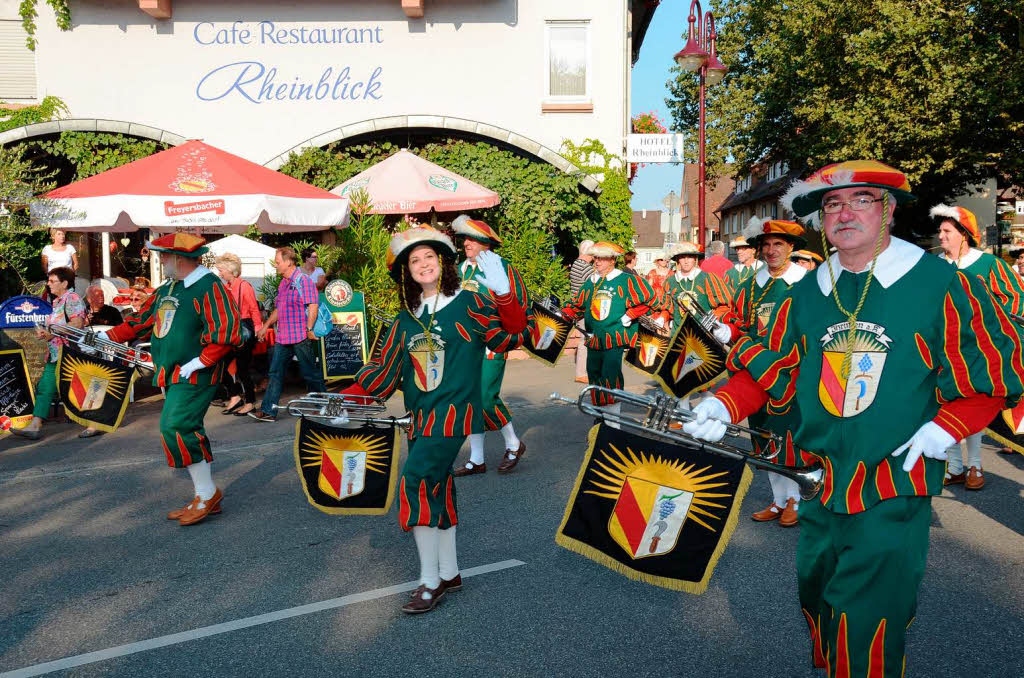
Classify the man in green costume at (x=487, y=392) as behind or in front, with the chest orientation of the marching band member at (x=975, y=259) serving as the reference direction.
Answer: in front

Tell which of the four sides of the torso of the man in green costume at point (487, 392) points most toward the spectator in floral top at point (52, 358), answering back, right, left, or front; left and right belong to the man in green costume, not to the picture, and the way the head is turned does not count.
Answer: right

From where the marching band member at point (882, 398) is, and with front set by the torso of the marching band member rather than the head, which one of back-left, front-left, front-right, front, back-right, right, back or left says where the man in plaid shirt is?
right

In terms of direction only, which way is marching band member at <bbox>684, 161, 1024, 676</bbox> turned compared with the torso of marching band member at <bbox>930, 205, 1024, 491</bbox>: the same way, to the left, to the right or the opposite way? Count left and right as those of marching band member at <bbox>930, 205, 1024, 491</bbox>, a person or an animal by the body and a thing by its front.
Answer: the same way

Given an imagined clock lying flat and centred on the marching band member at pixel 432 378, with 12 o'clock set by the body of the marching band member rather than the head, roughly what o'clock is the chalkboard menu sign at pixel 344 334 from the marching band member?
The chalkboard menu sign is roughly at 4 o'clock from the marching band member.

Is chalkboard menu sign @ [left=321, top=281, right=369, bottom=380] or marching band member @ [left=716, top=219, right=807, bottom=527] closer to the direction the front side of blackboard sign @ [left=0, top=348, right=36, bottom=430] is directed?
the marching band member

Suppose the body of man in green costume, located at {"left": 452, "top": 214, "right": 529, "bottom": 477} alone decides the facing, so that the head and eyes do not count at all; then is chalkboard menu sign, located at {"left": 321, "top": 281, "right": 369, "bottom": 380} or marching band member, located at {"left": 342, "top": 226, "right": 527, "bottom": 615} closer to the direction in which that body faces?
the marching band member

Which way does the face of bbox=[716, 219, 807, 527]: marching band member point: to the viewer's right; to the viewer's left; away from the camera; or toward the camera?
toward the camera

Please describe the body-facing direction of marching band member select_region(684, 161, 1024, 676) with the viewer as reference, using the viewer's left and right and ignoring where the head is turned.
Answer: facing the viewer and to the left of the viewer

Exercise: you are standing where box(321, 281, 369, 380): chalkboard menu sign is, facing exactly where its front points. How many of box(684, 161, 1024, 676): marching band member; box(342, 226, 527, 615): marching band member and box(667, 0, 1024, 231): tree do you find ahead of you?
2

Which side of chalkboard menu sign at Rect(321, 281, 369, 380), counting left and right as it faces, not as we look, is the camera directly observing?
front

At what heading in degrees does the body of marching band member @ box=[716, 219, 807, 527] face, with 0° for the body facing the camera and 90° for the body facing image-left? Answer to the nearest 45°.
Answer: approximately 45°

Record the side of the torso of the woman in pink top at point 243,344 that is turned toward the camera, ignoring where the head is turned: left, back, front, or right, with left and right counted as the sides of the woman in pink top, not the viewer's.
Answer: left

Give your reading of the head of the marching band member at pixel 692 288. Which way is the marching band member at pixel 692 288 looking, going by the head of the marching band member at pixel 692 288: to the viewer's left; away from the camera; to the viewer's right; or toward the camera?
toward the camera

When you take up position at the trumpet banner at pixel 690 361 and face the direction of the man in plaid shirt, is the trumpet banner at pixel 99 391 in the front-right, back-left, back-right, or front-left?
front-left

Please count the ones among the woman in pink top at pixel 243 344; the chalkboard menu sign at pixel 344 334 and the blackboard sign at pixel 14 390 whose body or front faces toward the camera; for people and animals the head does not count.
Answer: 2

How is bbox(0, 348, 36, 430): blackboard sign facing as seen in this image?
toward the camera

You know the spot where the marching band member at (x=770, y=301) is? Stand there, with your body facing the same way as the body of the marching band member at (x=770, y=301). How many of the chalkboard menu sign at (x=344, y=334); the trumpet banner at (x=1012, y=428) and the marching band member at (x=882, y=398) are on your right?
1

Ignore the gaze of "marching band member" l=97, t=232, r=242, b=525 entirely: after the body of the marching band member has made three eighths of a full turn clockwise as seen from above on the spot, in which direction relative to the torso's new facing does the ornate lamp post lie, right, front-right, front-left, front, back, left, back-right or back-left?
front-right

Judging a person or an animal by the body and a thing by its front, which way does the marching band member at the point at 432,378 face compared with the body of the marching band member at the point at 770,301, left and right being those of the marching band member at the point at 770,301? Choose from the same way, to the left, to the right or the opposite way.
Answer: the same way
